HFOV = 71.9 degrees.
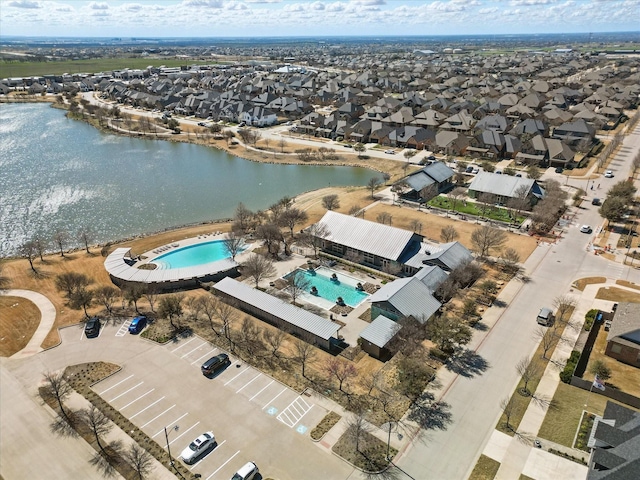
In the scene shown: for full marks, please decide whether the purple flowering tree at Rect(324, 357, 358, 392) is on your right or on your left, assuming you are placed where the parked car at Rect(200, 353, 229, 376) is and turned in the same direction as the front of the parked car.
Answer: on your right

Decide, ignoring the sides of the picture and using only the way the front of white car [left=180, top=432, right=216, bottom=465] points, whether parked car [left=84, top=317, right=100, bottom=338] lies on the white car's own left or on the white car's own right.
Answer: on the white car's own right

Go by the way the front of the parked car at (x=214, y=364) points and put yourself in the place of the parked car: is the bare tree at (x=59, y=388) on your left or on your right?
on your left

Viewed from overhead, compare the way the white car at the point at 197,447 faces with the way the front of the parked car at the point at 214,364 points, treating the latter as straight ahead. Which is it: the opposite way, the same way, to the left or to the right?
the opposite way

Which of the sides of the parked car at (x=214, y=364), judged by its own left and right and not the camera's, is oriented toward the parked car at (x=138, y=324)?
left

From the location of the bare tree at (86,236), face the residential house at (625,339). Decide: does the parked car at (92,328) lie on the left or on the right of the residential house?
right

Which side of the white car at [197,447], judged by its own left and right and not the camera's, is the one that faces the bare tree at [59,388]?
right

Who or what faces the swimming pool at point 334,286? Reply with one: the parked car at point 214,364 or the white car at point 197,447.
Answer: the parked car

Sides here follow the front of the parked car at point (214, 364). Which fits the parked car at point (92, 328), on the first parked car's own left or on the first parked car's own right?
on the first parked car's own left

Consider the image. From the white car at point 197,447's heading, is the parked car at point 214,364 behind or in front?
behind

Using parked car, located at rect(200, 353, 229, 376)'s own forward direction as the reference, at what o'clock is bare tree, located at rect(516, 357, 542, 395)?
The bare tree is roughly at 2 o'clock from the parked car.

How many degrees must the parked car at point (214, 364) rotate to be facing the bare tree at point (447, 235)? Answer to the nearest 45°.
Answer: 0° — it already faces it

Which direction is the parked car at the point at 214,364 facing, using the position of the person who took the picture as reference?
facing away from the viewer and to the right of the viewer
